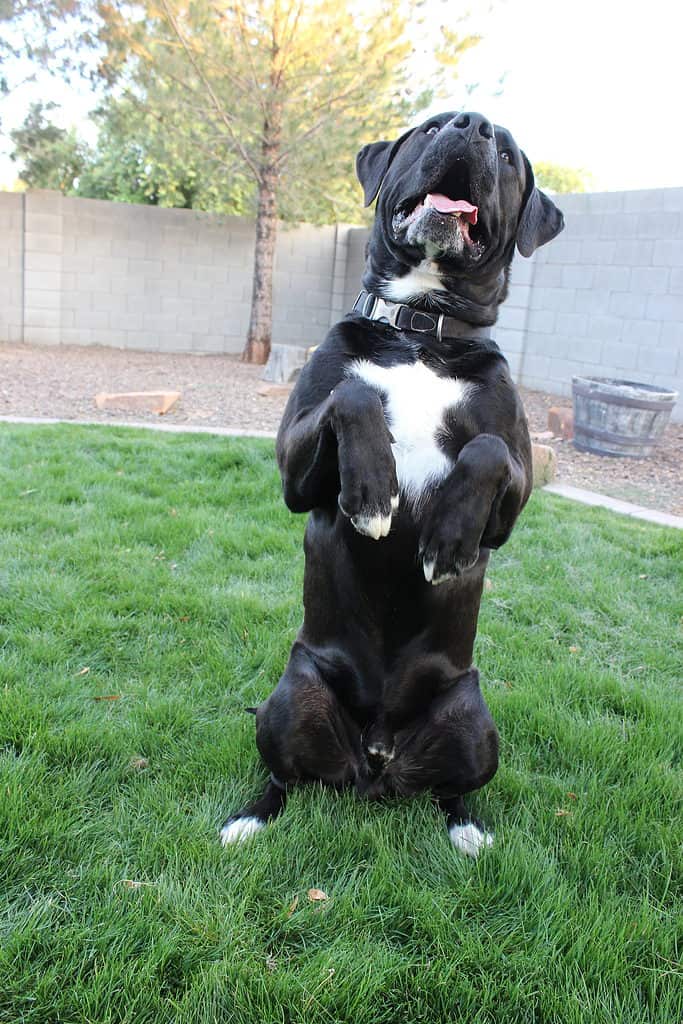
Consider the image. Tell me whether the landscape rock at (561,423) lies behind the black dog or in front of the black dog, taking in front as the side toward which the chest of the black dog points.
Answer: behind

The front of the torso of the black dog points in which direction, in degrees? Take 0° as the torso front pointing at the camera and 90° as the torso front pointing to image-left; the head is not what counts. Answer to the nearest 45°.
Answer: approximately 0°

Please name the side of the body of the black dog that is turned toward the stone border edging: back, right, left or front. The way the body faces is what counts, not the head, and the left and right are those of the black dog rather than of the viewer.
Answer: back

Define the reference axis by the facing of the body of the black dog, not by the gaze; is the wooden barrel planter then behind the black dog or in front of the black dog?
behind
